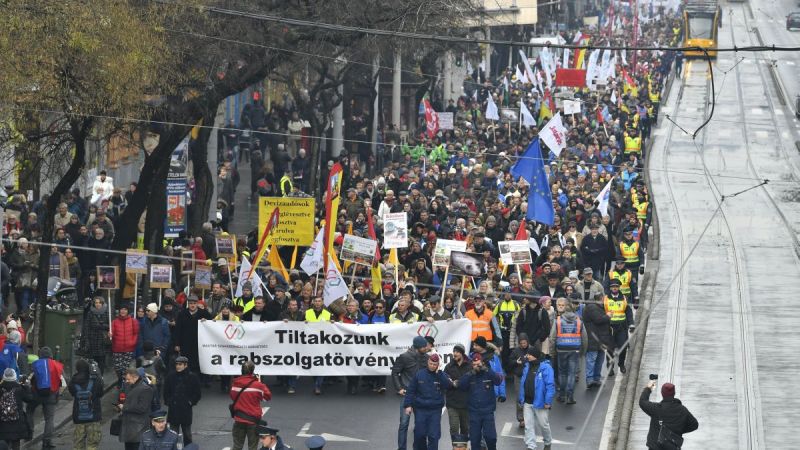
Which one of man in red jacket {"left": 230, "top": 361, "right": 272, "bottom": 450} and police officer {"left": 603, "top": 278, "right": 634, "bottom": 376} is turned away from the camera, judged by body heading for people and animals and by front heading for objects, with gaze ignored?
the man in red jacket

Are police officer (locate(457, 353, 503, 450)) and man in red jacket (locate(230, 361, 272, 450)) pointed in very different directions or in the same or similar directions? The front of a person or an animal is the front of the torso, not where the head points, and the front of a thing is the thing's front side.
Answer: very different directions

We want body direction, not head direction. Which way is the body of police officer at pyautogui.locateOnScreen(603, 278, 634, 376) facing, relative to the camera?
toward the camera

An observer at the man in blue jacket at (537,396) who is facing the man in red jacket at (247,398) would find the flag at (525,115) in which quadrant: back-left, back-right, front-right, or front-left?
back-right

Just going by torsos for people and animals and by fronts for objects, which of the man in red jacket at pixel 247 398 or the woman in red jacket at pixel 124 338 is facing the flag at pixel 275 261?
the man in red jacket at pixel 247 398

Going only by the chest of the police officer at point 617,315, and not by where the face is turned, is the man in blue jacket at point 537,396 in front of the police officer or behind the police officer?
in front

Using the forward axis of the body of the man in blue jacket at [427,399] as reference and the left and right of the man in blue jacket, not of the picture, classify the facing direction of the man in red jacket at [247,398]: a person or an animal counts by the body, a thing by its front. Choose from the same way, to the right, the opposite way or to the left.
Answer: the opposite way

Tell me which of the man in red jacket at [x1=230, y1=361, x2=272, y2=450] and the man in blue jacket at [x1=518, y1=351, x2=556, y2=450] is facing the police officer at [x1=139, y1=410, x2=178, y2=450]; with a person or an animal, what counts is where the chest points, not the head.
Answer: the man in blue jacket

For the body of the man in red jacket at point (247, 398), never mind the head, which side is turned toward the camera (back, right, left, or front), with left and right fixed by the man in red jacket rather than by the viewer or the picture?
back

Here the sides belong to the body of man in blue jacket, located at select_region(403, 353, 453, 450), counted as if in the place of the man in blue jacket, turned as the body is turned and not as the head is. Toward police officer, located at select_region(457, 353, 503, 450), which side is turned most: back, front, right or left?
left

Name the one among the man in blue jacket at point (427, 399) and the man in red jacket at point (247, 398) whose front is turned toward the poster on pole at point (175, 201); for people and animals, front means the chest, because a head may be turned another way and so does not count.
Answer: the man in red jacket

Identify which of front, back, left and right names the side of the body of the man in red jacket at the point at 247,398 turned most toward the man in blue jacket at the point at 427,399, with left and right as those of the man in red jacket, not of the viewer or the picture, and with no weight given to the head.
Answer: right

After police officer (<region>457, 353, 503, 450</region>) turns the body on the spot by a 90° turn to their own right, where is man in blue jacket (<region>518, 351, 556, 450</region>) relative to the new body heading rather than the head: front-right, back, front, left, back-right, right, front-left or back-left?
back-right

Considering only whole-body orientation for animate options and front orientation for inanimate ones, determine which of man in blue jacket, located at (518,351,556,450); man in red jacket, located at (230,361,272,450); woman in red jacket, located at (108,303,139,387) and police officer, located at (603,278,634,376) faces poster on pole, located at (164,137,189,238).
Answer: man in red jacket, located at (230,361,272,450)

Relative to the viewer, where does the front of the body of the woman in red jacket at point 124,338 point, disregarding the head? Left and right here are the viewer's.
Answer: facing the viewer

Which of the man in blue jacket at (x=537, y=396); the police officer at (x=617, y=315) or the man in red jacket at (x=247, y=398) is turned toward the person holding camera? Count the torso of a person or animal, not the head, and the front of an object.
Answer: the police officer
